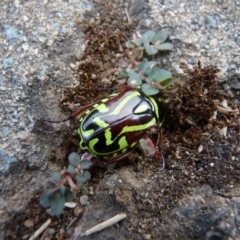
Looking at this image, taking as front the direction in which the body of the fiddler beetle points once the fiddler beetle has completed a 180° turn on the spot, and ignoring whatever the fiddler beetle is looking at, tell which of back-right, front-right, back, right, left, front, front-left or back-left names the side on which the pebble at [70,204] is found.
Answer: front

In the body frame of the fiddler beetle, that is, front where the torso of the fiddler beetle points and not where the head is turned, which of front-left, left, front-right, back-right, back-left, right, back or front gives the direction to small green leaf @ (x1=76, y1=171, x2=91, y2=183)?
back

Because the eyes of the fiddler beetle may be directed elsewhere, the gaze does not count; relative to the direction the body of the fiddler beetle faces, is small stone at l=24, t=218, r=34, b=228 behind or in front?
behind

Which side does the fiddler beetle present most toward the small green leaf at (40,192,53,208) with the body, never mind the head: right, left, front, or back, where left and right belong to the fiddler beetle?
back

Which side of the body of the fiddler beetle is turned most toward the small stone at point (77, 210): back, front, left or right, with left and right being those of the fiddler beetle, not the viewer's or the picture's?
back

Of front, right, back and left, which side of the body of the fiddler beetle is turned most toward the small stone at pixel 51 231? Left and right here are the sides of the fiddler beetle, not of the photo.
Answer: back

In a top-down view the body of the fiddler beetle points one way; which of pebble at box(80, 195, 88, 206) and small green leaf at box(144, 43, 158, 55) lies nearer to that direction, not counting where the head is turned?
the small green leaf
